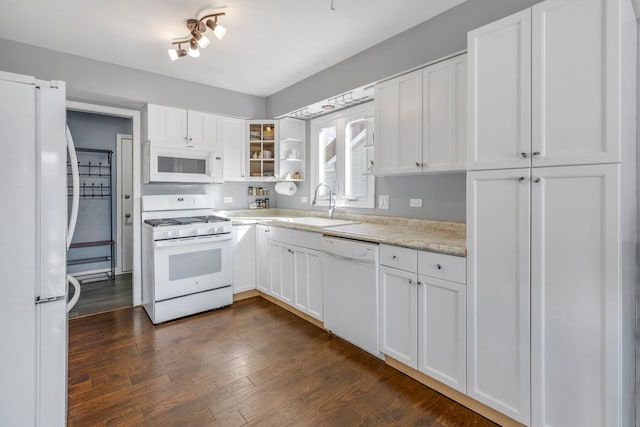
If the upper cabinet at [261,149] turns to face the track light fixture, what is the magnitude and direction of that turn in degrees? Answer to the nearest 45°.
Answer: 0° — it already faces it

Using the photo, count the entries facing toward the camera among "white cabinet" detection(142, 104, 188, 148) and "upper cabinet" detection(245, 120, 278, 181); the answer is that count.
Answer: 2

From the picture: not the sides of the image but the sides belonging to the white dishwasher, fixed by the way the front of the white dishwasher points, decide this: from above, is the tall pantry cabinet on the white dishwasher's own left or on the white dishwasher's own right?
on the white dishwasher's own left

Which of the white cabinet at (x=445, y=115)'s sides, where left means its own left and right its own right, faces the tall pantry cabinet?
left

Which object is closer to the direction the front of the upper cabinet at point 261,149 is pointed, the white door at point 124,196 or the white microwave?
the white microwave

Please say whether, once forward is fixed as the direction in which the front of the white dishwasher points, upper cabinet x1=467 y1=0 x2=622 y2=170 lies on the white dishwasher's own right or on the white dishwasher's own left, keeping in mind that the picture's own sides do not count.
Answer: on the white dishwasher's own left

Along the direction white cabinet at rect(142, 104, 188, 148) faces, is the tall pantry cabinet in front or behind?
in front

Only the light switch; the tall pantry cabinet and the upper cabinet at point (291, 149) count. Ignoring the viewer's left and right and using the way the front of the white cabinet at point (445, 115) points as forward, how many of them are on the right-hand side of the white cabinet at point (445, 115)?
2

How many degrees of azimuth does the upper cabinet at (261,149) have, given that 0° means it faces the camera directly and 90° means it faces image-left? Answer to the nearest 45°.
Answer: approximately 0°

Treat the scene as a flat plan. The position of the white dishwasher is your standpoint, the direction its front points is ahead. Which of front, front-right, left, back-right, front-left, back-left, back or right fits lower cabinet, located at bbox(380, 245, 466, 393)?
left
